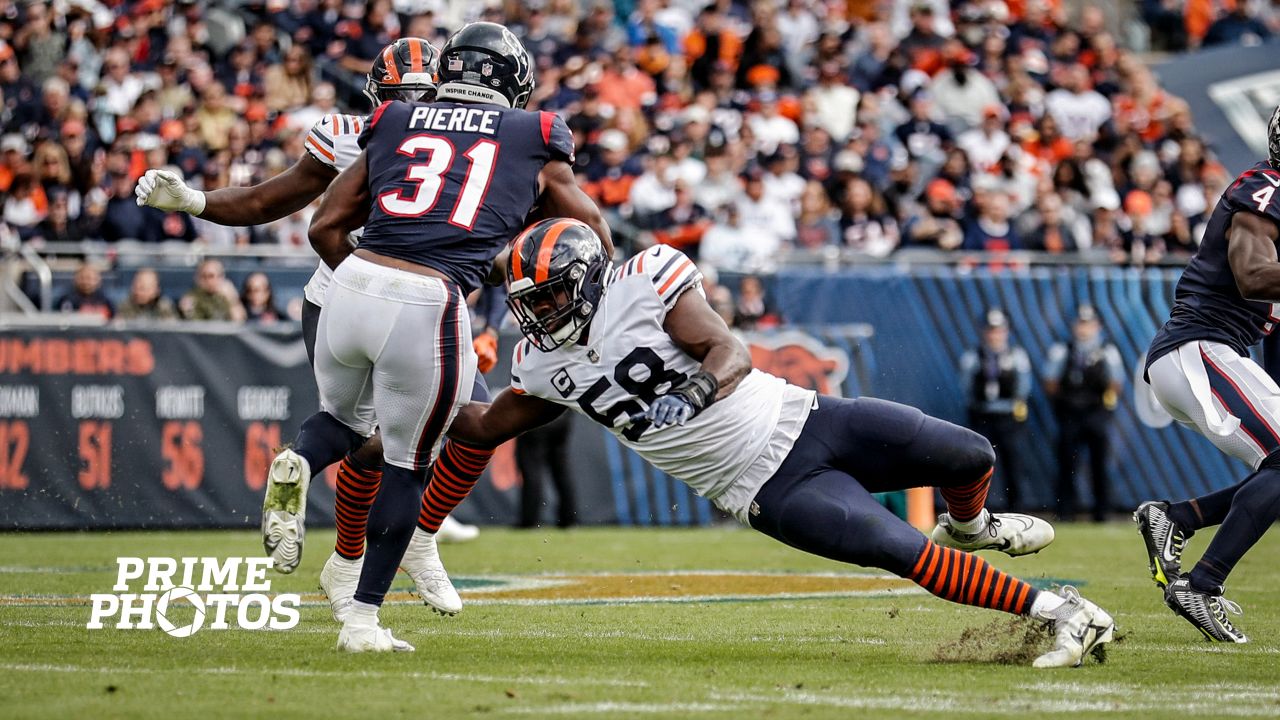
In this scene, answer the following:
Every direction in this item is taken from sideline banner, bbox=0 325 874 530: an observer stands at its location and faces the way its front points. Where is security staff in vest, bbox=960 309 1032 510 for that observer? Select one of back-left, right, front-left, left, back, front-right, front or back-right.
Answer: left

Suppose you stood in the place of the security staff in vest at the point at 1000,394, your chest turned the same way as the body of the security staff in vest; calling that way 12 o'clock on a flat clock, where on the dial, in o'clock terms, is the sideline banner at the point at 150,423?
The sideline banner is roughly at 2 o'clock from the security staff in vest.

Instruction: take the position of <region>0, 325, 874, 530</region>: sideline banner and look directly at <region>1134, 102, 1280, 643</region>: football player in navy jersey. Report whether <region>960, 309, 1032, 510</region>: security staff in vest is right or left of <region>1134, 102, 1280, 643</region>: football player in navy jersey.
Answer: left

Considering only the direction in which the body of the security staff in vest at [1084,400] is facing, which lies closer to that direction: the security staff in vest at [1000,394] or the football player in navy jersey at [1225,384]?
the football player in navy jersey

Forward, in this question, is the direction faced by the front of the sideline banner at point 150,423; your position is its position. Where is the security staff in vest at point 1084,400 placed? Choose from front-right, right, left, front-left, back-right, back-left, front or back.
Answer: left

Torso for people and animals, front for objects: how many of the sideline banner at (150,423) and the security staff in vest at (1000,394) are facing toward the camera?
2

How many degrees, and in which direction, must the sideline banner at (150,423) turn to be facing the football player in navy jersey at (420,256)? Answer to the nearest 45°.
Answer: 0° — it already faces them

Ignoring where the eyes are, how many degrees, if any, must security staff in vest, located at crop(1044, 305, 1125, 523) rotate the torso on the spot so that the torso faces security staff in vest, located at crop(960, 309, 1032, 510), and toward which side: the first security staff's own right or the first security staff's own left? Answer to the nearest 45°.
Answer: approximately 45° to the first security staff's own right

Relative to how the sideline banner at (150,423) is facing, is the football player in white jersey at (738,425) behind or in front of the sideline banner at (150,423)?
in front

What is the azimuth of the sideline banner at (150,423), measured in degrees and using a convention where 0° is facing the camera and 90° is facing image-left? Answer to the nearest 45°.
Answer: approximately 0°

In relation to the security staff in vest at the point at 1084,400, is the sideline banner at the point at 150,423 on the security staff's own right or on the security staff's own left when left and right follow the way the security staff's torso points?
on the security staff's own right

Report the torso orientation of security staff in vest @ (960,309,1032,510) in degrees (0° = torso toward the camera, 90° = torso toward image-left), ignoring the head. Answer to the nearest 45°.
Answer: approximately 0°
